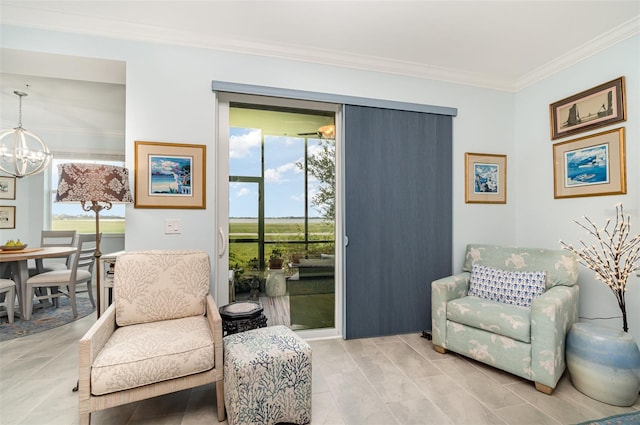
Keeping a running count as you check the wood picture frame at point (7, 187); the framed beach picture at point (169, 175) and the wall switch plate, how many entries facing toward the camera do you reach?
3

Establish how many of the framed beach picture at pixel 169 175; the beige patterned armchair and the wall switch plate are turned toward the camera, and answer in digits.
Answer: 3

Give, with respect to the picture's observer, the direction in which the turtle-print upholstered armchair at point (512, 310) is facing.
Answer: facing the viewer and to the left of the viewer

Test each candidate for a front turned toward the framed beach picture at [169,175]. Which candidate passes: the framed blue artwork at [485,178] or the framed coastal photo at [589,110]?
the framed coastal photo

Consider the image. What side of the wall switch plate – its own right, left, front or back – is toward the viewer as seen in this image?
front

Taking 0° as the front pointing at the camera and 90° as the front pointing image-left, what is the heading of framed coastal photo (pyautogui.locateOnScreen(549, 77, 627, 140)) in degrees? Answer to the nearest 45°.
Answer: approximately 45°

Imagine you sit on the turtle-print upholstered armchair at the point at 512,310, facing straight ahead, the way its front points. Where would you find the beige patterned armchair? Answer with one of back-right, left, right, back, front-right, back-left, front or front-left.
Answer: front

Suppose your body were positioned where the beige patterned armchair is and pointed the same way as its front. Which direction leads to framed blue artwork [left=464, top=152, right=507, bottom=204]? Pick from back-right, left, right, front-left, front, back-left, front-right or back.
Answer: left

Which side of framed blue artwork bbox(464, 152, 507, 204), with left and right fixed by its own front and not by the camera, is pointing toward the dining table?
right

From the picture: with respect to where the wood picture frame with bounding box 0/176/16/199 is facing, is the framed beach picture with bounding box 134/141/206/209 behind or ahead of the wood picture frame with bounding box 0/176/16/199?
ahead

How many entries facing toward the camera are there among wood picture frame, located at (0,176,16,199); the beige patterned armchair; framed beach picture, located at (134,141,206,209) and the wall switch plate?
4
